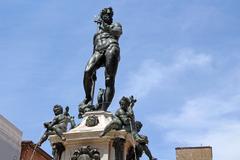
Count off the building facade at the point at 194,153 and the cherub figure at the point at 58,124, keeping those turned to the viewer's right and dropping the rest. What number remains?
0

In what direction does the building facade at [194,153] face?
toward the camera

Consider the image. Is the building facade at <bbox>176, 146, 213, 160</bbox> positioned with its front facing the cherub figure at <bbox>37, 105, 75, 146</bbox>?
yes

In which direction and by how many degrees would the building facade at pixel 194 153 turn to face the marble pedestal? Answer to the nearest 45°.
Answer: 0° — it already faces it

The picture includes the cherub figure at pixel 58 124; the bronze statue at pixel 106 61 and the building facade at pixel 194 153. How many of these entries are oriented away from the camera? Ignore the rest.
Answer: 0

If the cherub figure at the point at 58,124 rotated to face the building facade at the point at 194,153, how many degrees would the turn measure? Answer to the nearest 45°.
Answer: approximately 135° to its right

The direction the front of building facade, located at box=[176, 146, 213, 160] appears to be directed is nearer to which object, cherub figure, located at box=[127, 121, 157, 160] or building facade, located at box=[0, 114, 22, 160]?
the cherub figure

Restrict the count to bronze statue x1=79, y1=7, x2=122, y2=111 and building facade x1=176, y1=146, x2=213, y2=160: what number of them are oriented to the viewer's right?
0

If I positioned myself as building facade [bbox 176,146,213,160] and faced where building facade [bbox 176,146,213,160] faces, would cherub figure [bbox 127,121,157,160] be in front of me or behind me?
in front

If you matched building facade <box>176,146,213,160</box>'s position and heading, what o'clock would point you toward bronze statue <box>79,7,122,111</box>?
The bronze statue is roughly at 12 o'clock from the building facade.

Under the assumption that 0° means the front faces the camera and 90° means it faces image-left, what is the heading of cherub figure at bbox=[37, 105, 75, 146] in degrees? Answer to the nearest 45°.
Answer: approximately 45°

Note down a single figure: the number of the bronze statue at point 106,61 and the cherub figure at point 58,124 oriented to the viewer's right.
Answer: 0

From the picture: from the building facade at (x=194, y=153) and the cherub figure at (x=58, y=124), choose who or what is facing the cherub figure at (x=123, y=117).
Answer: the building facade

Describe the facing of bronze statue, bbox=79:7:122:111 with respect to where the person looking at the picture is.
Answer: facing the viewer and to the left of the viewer
